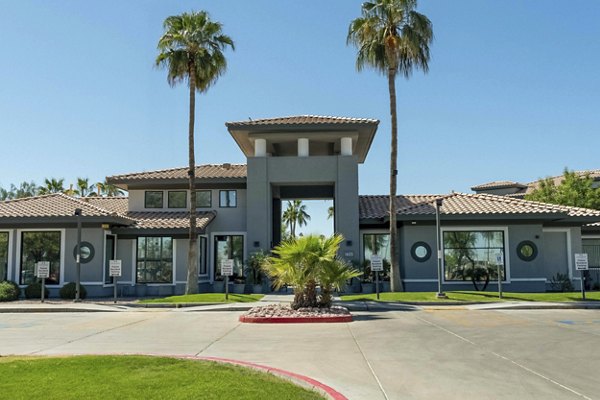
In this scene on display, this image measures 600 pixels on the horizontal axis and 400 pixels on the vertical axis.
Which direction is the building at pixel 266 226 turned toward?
toward the camera

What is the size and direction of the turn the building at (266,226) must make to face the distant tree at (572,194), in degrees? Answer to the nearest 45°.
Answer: approximately 135° to its left

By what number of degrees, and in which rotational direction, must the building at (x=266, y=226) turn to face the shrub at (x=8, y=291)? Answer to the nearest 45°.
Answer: approximately 90° to its right

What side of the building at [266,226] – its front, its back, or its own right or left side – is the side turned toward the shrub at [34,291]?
right

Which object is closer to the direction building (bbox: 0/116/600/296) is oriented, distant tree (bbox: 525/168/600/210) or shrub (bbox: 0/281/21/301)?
the shrub

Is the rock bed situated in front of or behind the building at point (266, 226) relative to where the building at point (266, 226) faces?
in front

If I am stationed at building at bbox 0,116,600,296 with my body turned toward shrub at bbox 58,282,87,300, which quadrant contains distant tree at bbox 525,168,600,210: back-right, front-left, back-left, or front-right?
back-right

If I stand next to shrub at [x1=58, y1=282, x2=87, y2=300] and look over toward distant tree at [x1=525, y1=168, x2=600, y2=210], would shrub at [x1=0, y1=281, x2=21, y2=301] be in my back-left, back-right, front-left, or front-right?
back-left
